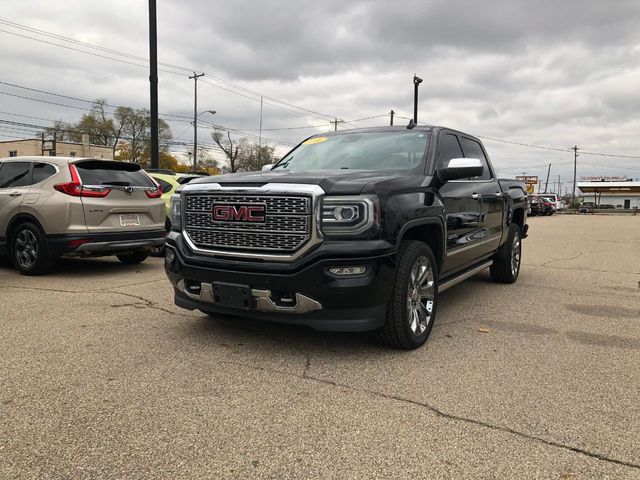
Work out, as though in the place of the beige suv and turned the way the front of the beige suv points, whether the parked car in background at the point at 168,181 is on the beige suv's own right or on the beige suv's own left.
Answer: on the beige suv's own right

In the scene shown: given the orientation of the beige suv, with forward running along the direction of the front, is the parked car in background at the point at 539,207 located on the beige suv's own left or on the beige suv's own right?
on the beige suv's own right

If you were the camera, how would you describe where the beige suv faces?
facing away from the viewer and to the left of the viewer

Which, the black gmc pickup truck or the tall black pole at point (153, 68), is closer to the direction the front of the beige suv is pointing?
the tall black pole

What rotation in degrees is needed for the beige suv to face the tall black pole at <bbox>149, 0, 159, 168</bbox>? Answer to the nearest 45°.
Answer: approximately 45° to its right

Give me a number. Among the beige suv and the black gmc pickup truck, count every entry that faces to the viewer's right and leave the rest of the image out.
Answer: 0

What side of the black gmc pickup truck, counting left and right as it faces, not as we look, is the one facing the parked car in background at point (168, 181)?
right

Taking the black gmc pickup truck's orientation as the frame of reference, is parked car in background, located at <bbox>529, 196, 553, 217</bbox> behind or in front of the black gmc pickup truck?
behind

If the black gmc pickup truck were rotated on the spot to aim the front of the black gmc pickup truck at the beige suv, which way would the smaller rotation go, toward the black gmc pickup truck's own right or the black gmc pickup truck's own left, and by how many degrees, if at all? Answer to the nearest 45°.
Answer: approximately 90° to the black gmc pickup truck's own right
